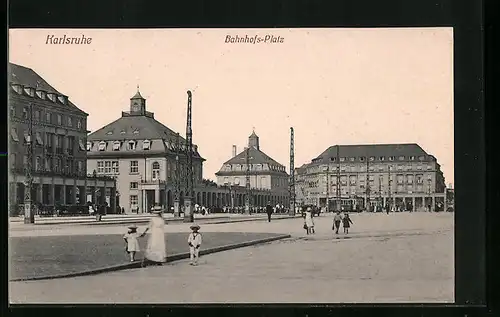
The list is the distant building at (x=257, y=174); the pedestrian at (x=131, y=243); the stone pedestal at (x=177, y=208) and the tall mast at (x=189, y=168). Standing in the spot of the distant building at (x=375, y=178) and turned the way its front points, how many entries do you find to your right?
4

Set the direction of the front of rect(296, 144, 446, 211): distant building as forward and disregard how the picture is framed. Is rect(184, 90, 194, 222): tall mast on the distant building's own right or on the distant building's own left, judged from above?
on the distant building's own right

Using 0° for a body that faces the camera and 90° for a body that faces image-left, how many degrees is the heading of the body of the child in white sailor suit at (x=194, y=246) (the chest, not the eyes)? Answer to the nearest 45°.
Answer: approximately 0°

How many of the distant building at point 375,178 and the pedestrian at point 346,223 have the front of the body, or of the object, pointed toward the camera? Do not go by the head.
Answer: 2

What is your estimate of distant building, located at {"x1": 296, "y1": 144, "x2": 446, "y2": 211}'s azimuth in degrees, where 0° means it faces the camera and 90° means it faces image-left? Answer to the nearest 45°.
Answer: approximately 0°

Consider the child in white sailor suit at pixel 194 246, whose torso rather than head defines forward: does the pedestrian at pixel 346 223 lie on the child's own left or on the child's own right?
on the child's own left

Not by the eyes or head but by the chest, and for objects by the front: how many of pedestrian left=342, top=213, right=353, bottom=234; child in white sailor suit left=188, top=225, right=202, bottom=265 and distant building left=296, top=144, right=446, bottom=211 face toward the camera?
3
